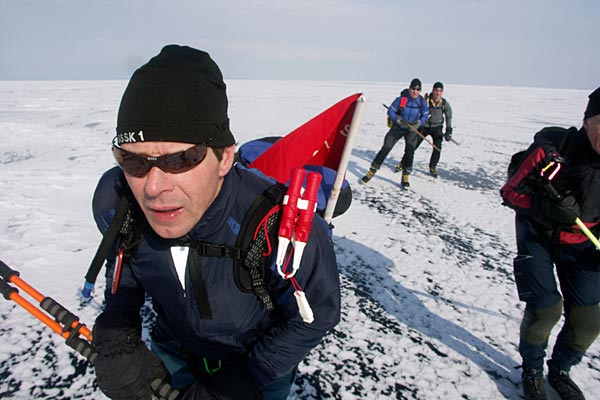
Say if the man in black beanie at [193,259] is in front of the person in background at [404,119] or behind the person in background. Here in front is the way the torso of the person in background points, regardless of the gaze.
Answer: in front

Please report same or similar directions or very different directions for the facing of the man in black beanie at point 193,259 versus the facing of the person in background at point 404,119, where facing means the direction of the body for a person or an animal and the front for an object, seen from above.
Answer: same or similar directions

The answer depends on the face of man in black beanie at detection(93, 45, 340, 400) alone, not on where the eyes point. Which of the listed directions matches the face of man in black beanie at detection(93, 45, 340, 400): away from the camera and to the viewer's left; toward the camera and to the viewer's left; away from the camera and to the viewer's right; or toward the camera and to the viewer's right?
toward the camera and to the viewer's left

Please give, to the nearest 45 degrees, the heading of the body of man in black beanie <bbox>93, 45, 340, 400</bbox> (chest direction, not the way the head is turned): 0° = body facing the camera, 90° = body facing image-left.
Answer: approximately 45°

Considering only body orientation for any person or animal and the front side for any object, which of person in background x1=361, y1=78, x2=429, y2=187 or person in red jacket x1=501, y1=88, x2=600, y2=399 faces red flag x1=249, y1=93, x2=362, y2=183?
the person in background

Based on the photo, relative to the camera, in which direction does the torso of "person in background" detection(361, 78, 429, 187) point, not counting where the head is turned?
toward the camera

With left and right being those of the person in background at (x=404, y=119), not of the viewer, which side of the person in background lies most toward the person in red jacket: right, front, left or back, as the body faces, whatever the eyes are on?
front

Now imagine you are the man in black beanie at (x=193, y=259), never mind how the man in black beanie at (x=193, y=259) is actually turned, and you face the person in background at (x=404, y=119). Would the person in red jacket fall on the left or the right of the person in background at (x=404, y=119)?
right
